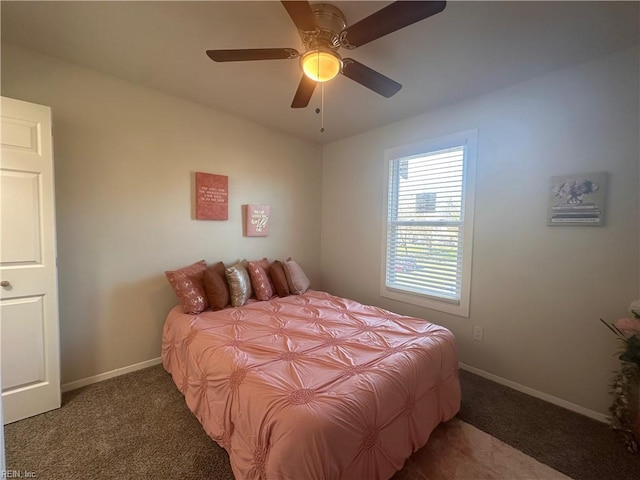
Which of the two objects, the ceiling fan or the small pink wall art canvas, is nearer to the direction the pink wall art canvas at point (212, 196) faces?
the ceiling fan

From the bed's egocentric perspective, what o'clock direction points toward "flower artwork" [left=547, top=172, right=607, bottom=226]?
The flower artwork is roughly at 10 o'clock from the bed.

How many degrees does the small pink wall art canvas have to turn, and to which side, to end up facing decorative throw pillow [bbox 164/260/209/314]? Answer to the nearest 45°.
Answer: approximately 90° to its right

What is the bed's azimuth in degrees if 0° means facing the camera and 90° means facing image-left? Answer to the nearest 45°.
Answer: approximately 315°

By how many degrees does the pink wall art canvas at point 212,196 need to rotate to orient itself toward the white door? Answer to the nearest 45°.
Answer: approximately 90° to its right

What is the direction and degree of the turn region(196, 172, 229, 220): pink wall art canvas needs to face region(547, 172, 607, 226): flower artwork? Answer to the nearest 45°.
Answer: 0° — it already faces it

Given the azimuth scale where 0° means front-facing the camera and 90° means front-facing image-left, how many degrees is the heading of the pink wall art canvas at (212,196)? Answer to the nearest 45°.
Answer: approximately 315°

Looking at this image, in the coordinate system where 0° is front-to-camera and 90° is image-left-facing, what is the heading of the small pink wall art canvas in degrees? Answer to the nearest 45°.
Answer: approximately 315°

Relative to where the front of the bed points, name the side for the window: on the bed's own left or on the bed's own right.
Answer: on the bed's own left
